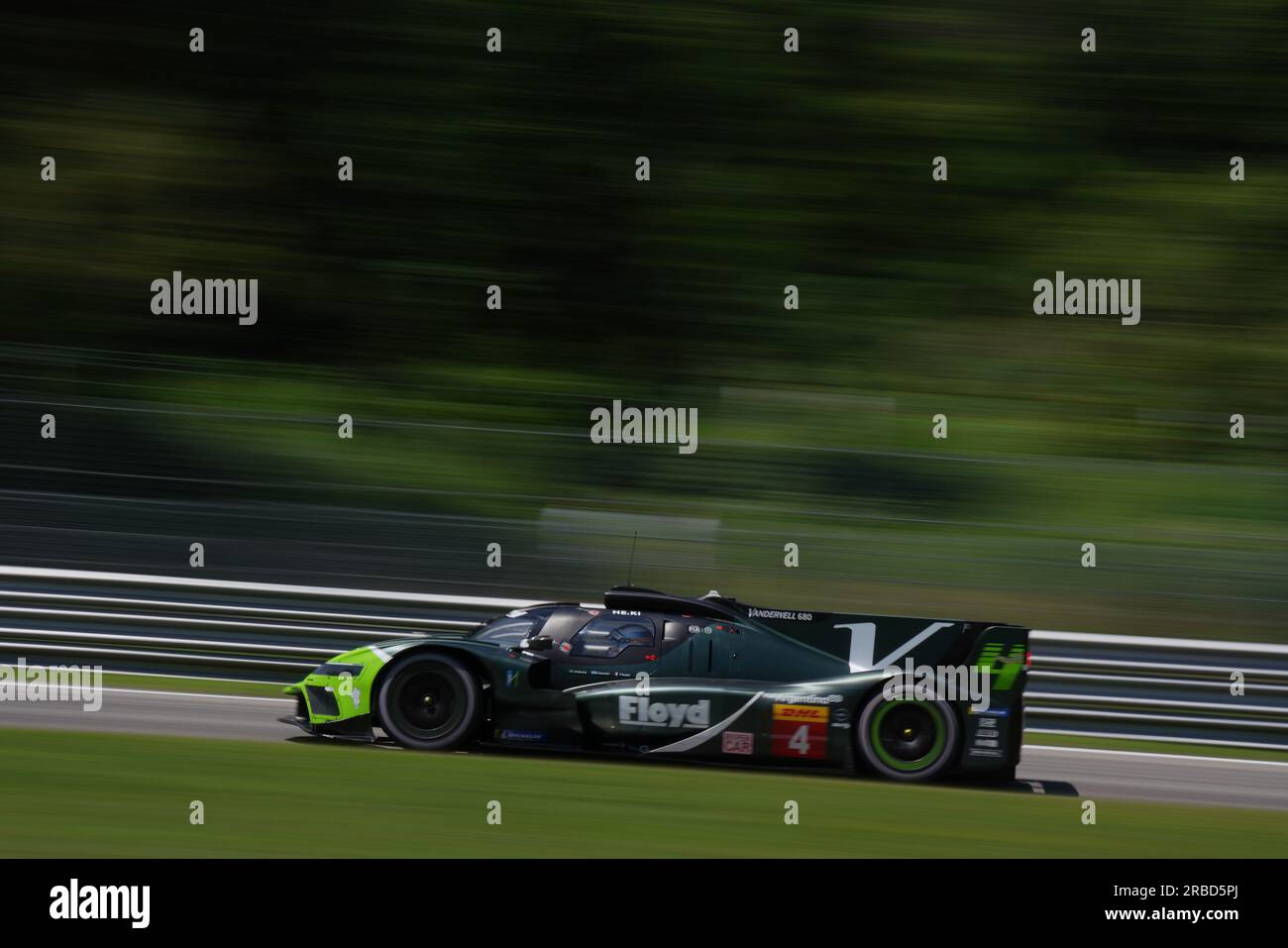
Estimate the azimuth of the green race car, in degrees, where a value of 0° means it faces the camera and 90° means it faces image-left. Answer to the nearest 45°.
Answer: approximately 90°
